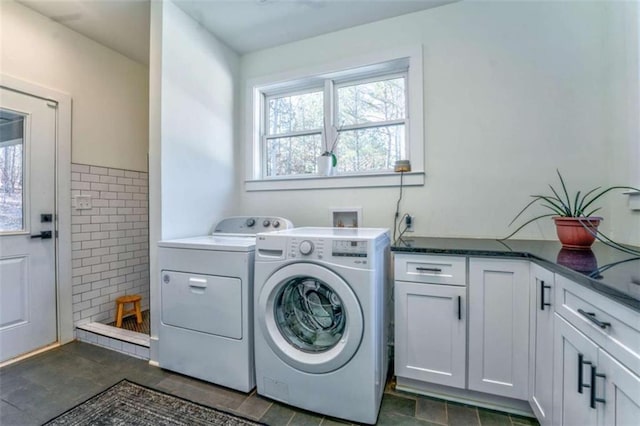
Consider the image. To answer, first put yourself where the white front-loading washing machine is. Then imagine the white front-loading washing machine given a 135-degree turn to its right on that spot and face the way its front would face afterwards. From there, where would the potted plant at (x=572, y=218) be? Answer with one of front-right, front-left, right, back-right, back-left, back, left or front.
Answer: right

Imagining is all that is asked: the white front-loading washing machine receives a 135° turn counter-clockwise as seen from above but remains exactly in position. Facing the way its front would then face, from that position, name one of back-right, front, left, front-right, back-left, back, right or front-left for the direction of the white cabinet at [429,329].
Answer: front

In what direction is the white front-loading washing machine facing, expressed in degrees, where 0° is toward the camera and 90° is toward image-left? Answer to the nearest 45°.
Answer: approximately 45°

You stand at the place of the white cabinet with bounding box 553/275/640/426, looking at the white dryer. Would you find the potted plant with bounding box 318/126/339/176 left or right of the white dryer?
right

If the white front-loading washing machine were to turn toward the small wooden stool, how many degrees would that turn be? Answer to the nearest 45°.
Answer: approximately 90° to its right

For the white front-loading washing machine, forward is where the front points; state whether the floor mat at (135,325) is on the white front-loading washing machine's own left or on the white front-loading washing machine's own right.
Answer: on the white front-loading washing machine's own right

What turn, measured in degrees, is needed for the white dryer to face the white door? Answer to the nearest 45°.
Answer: approximately 90° to its right

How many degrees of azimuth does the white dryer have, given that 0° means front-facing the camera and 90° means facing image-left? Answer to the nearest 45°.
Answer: approximately 45°
